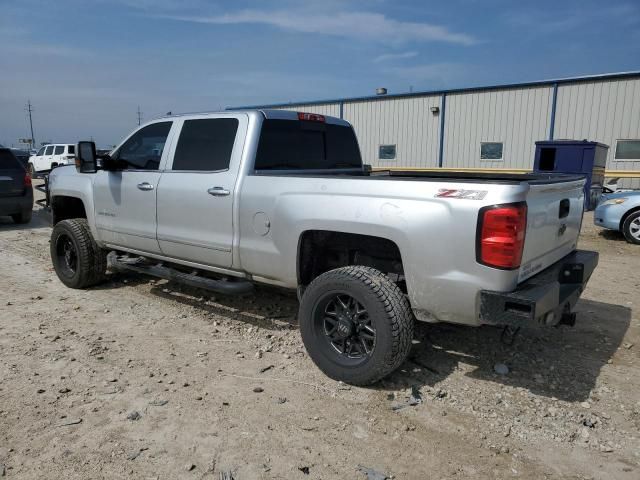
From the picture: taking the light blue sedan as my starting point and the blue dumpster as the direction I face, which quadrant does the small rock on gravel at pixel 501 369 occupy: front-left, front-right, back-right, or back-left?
back-left

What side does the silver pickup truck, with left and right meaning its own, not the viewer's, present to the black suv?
front

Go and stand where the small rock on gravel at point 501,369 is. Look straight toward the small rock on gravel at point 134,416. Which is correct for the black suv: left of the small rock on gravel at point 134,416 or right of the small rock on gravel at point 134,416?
right

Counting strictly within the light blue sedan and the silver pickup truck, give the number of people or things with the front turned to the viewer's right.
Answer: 0

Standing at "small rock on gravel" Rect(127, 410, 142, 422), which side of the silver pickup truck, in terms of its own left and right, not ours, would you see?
left

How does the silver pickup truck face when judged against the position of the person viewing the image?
facing away from the viewer and to the left of the viewer

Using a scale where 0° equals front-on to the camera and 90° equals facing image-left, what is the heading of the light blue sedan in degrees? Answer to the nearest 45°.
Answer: approximately 45°

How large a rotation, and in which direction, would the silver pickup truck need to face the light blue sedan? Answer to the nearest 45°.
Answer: approximately 90° to its right

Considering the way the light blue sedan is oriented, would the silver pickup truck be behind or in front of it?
in front

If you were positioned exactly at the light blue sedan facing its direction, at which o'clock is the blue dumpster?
The blue dumpster is roughly at 4 o'clock from the light blue sedan.

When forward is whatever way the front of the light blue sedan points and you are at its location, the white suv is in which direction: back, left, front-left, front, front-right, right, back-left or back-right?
front-right

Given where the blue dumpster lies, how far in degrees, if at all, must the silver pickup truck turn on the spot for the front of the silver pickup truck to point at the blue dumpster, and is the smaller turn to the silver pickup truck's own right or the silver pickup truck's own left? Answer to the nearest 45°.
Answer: approximately 90° to the silver pickup truck's own right

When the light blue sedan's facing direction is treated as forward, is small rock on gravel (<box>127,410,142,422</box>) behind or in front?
in front

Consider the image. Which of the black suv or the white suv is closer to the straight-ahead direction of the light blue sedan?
the black suv

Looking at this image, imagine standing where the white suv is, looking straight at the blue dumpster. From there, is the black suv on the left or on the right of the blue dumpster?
right
